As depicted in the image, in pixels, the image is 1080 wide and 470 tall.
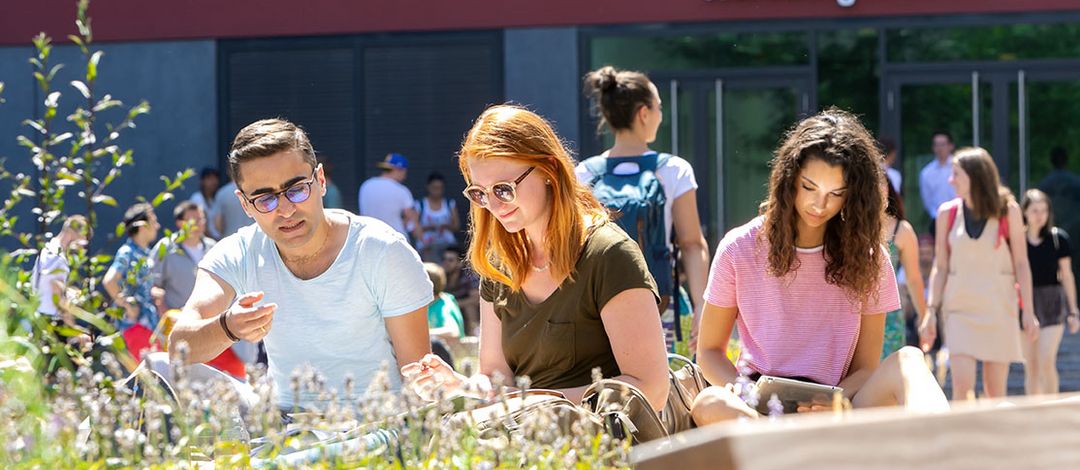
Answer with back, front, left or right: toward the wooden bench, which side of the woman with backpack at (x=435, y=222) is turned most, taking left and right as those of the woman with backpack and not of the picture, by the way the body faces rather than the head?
front

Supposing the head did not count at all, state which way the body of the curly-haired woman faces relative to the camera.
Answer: toward the camera

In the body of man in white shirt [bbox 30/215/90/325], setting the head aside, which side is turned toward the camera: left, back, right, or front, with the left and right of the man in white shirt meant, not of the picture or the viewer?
right

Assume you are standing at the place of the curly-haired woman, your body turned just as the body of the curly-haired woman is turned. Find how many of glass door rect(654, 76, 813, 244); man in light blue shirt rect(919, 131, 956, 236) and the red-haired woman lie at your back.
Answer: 2

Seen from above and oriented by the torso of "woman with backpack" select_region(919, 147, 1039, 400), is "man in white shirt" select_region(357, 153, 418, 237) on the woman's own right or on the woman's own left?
on the woman's own right

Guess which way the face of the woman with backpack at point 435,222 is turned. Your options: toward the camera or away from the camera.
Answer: toward the camera

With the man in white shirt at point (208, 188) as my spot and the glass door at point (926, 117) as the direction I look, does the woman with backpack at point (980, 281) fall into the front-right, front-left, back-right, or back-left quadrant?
front-right

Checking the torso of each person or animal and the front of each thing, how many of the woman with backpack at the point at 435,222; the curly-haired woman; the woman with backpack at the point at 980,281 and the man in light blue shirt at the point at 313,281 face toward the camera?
4

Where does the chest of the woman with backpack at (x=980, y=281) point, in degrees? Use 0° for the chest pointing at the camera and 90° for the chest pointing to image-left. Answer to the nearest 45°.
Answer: approximately 0°
